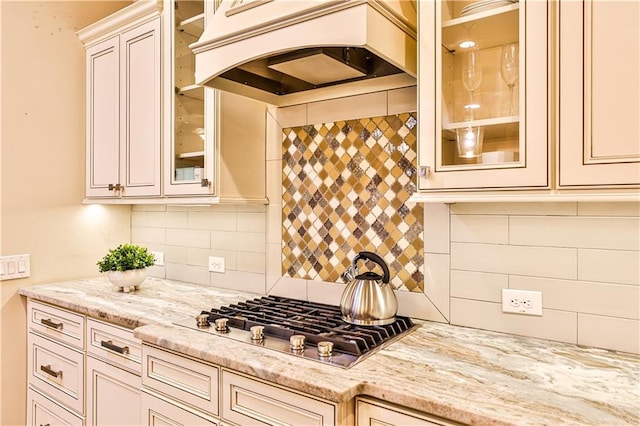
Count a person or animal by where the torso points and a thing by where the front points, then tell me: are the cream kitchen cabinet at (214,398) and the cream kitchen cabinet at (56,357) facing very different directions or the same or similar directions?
same or similar directions

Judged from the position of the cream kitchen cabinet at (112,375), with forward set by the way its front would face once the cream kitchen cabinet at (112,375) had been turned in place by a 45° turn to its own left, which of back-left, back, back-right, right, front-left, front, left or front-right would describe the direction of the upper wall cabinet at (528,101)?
front-left

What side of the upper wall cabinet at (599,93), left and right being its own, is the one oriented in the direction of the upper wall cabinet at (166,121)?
right

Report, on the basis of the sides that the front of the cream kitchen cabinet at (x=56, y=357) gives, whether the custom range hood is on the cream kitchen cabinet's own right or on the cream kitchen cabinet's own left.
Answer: on the cream kitchen cabinet's own left

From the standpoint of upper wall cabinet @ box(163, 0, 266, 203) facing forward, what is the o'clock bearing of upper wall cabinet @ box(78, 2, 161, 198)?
upper wall cabinet @ box(78, 2, 161, 198) is roughly at 3 o'clock from upper wall cabinet @ box(163, 0, 266, 203).

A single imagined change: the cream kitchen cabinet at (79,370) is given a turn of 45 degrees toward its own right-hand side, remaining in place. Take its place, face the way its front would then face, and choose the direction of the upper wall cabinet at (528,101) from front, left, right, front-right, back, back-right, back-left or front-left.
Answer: back-left

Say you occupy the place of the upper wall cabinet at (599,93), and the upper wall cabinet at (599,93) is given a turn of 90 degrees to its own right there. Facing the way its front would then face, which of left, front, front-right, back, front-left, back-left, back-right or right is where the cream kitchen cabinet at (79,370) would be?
front

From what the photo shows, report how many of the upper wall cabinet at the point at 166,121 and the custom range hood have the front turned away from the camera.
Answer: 0

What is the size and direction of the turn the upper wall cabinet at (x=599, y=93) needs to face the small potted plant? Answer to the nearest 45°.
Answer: approximately 90° to its right

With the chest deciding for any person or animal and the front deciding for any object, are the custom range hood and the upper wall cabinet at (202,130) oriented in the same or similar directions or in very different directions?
same or similar directions

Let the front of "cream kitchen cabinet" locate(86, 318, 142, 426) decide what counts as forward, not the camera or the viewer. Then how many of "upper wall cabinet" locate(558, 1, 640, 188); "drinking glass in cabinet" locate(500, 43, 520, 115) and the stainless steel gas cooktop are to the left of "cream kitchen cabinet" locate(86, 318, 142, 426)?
3
